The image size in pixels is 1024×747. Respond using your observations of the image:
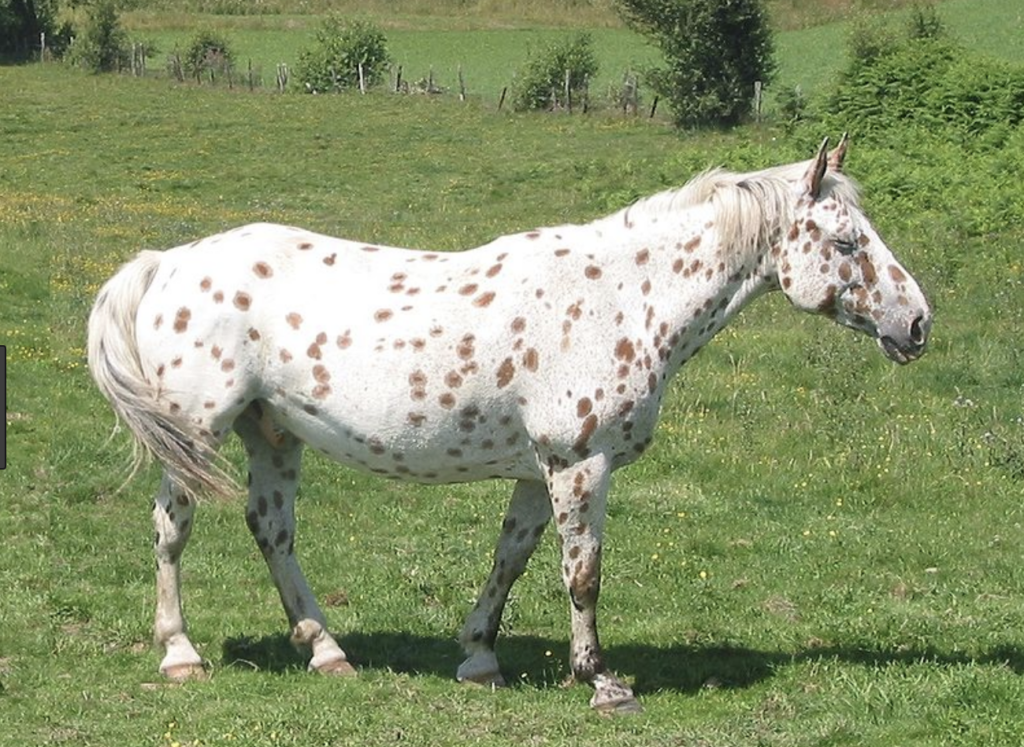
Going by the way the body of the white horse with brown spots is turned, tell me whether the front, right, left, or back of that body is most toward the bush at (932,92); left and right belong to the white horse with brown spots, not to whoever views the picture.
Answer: left

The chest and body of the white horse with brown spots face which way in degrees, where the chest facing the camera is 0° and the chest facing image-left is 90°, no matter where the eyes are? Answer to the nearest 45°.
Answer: approximately 270°

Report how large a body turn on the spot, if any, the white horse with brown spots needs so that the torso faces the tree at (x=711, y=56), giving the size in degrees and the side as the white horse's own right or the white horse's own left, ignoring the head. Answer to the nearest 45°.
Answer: approximately 90° to the white horse's own left
